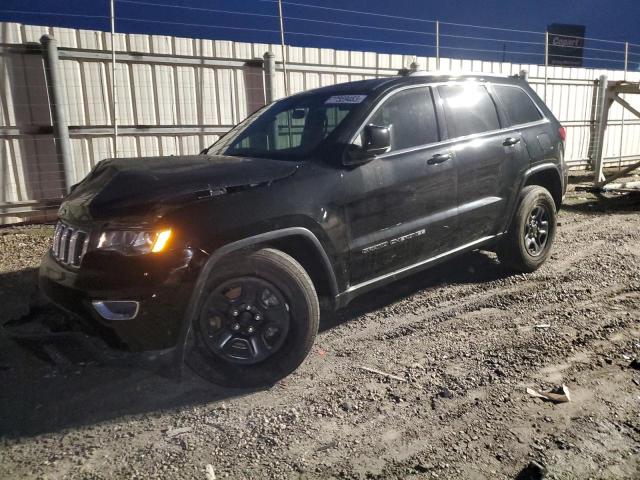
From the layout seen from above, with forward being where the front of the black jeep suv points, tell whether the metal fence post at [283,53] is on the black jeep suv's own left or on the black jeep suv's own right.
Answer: on the black jeep suv's own right

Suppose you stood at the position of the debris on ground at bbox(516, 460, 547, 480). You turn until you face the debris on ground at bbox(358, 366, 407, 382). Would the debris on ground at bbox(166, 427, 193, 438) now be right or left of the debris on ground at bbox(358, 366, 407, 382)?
left

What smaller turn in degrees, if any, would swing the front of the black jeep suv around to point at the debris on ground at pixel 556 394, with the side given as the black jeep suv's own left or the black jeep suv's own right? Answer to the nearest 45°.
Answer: approximately 135° to the black jeep suv's own left

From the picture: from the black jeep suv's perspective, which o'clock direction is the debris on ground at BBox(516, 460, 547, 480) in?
The debris on ground is roughly at 9 o'clock from the black jeep suv.

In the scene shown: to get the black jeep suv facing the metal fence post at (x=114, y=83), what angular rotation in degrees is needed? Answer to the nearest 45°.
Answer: approximately 90° to its right

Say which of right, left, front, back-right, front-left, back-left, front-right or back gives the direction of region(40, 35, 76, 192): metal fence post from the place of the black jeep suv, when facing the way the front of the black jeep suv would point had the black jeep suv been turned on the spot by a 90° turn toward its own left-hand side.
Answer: back
